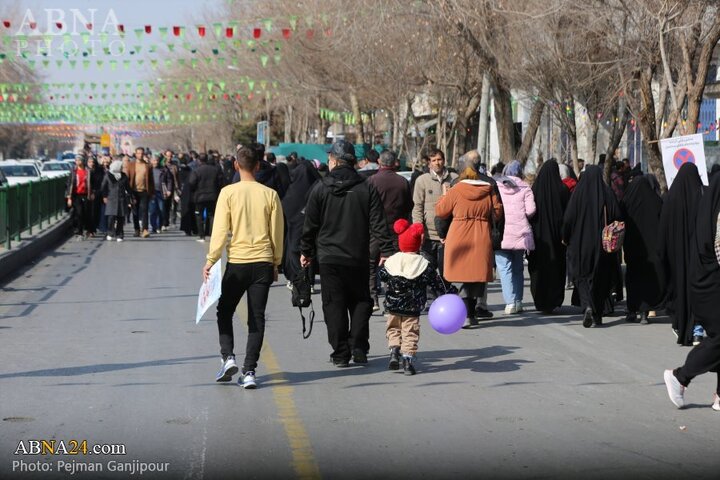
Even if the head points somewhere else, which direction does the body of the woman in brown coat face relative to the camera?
away from the camera

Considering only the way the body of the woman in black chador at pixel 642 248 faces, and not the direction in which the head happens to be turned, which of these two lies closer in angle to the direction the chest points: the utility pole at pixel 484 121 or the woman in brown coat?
the utility pole

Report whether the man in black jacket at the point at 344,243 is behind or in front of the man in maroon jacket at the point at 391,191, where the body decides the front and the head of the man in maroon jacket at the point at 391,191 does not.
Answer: behind

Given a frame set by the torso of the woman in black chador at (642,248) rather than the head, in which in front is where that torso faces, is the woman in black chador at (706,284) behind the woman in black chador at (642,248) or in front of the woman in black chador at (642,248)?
behind

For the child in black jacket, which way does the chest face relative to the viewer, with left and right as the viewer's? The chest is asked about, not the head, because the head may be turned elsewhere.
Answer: facing away from the viewer

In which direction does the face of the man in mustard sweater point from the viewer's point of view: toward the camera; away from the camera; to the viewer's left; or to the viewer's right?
away from the camera

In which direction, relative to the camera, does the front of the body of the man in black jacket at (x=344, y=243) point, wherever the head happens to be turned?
away from the camera

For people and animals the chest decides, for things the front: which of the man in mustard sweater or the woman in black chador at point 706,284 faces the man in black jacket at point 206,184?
the man in mustard sweater

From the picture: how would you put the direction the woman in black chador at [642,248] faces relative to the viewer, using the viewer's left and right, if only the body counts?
facing away from the viewer

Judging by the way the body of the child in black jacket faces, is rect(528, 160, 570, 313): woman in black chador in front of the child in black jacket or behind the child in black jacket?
in front

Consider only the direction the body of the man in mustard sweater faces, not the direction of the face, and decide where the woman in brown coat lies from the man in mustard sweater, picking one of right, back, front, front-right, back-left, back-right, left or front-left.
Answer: front-right

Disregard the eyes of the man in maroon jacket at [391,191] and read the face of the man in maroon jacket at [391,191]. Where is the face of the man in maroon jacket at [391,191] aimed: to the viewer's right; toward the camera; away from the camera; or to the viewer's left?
away from the camera

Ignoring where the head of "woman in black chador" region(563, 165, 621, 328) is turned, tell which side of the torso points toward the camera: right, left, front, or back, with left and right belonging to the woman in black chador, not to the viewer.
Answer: back
